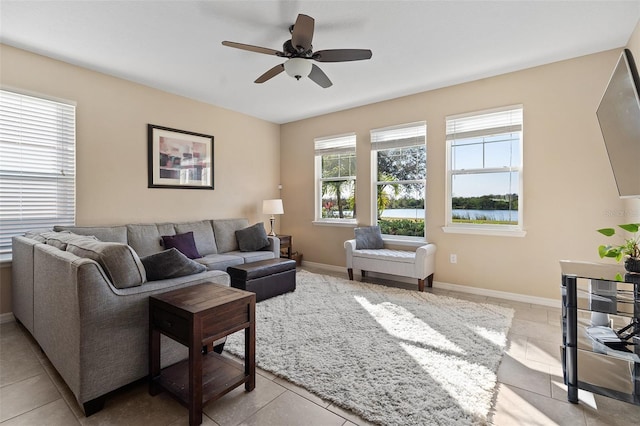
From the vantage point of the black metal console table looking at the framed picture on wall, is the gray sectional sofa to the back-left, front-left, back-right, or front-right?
front-left

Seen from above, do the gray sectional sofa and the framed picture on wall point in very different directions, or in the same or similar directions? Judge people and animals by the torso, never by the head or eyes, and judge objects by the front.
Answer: same or similar directions

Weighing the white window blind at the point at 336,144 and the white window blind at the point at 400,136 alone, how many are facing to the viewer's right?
0

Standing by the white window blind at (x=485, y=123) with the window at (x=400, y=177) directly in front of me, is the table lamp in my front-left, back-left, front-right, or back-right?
front-left

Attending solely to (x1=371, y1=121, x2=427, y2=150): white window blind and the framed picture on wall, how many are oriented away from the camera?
0

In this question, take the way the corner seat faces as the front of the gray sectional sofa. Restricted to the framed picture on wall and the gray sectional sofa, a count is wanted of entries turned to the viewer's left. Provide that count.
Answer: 0

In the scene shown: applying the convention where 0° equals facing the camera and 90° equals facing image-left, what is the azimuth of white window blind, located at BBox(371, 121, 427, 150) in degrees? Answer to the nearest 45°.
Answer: approximately 45°

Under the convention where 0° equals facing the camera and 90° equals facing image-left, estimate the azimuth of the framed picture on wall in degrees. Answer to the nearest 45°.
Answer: approximately 315°

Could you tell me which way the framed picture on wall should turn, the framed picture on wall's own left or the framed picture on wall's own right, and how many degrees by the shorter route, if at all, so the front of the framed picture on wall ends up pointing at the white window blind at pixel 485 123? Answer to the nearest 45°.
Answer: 0° — it already faces it

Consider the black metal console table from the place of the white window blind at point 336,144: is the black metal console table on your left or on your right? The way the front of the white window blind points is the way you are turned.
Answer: on your left

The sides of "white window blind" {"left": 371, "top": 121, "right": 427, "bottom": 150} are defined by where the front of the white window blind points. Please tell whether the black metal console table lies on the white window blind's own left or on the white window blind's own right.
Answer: on the white window blind's own left

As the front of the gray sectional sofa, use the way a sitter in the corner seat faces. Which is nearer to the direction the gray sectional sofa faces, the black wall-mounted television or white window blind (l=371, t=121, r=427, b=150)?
the black wall-mounted television
